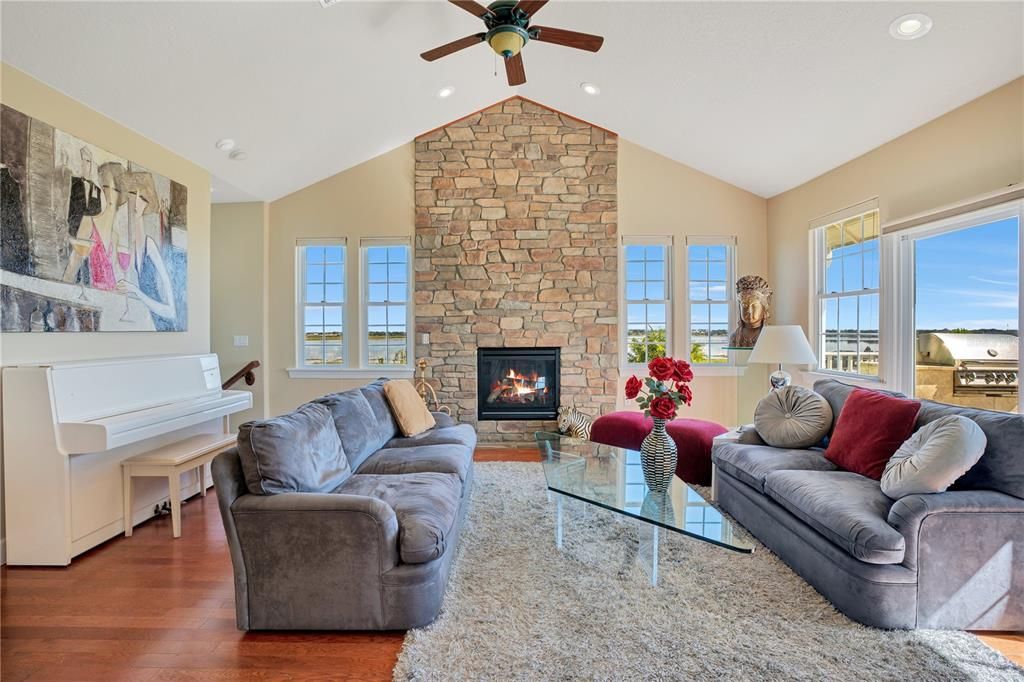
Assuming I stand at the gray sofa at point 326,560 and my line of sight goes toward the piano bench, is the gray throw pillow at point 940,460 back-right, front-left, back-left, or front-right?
back-right

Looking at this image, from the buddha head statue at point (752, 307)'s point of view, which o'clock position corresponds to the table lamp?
The table lamp is roughly at 10 o'clock from the buddha head statue.

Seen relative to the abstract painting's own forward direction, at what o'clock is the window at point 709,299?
The window is roughly at 11 o'clock from the abstract painting.

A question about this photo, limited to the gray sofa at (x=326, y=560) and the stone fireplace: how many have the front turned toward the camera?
1

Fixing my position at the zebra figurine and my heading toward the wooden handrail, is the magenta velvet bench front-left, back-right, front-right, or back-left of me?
back-left

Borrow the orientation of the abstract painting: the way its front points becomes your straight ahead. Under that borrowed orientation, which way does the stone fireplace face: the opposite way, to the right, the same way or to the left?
to the right

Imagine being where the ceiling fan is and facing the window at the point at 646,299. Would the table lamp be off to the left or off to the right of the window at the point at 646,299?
right

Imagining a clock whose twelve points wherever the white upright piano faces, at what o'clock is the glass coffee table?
The glass coffee table is roughly at 12 o'clock from the white upright piano.

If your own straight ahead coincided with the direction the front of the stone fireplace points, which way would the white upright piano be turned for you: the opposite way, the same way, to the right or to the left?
to the left
